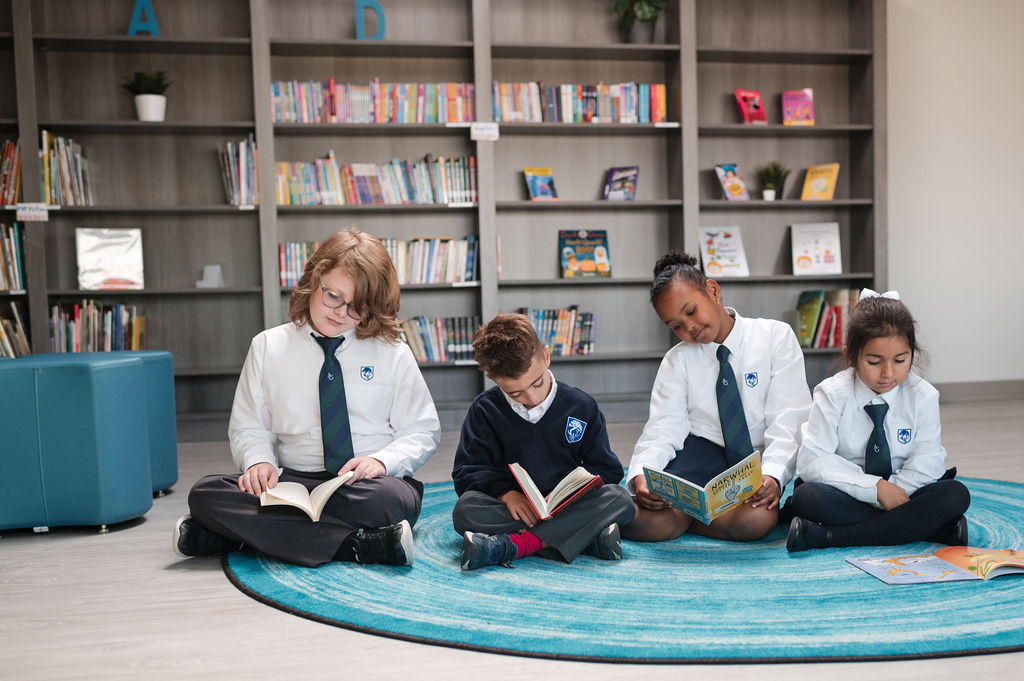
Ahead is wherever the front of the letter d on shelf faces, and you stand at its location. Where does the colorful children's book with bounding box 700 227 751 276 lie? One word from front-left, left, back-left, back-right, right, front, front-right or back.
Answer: left

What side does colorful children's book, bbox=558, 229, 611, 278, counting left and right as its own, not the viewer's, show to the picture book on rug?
front

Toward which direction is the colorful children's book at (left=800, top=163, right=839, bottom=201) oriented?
toward the camera

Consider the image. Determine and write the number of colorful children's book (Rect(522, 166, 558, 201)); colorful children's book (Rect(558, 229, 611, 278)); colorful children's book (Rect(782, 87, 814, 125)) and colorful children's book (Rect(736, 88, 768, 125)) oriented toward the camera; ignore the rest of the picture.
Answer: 4

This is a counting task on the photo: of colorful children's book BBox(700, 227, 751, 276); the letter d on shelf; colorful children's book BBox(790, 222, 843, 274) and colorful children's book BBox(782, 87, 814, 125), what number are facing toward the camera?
4

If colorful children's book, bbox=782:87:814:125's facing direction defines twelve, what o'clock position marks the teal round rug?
The teal round rug is roughly at 12 o'clock from the colorful children's book.

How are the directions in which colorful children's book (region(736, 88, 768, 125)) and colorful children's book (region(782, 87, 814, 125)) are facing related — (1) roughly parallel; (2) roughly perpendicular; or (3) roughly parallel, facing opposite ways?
roughly parallel

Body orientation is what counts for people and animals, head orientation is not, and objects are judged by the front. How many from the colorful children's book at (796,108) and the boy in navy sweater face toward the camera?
2

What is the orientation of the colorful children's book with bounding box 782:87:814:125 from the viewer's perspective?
toward the camera

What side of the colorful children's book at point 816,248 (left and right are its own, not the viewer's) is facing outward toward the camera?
front

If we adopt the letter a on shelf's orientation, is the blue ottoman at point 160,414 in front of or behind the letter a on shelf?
in front

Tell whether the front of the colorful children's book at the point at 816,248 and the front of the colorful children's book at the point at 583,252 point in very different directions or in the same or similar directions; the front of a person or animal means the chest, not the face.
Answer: same or similar directions

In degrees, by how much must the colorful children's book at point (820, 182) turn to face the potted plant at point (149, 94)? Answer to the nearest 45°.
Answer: approximately 45° to its right

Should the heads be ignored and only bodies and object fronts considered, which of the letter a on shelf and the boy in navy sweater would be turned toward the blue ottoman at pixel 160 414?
the letter a on shelf

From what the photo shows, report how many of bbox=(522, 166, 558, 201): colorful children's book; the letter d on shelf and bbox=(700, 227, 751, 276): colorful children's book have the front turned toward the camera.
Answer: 3

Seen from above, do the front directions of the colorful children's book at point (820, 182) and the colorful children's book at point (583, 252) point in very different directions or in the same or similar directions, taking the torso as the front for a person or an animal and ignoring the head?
same or similar directions
